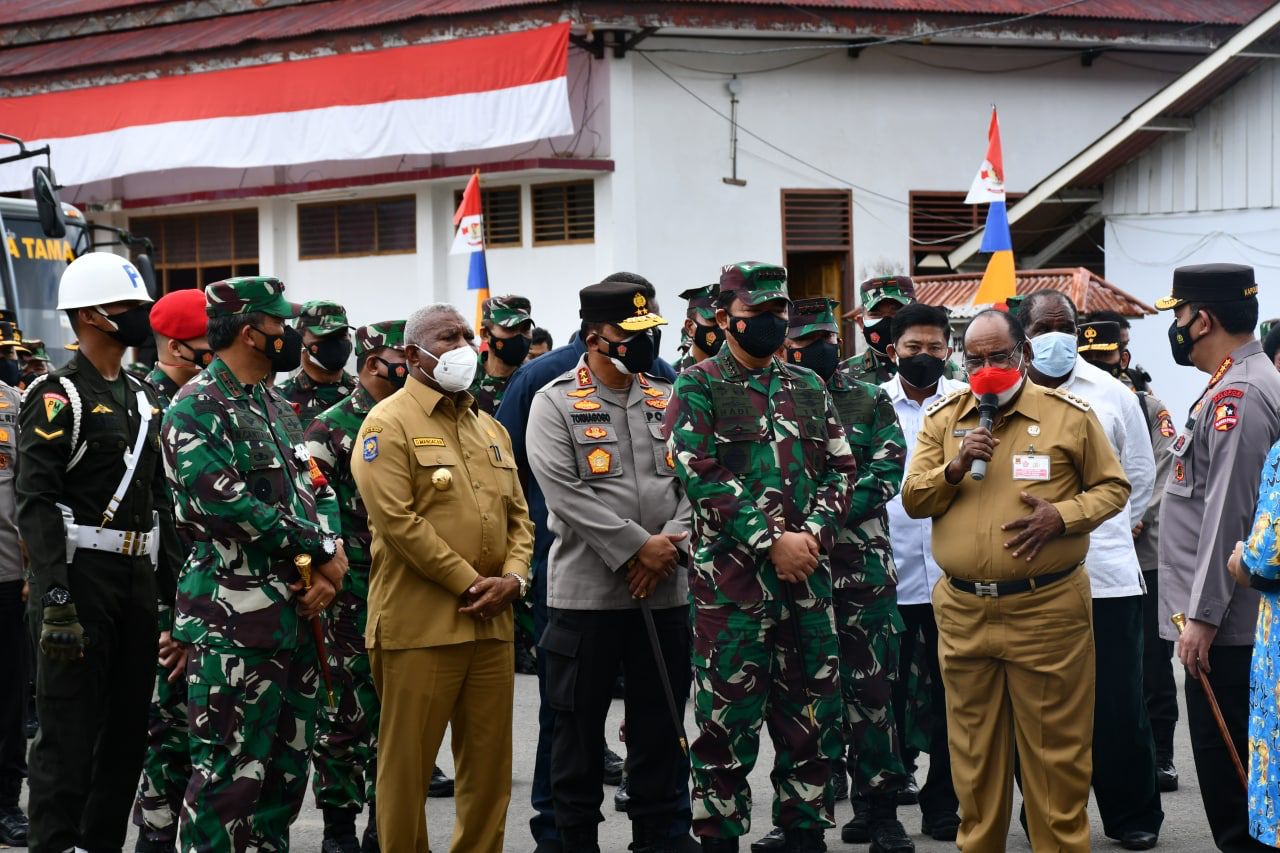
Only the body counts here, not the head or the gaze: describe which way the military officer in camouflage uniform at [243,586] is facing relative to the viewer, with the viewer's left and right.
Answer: facing the viewer and to the right of the viewer

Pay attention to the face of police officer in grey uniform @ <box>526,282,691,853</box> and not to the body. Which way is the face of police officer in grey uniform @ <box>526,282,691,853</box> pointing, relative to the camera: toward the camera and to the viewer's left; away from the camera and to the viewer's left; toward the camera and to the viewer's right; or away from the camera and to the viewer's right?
toward the camera and to the viewer's right

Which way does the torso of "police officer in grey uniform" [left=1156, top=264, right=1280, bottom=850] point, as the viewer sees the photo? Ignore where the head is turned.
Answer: to the viewer's left

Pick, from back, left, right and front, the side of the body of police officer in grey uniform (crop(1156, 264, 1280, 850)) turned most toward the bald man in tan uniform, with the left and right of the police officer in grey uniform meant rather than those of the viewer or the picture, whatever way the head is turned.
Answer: front

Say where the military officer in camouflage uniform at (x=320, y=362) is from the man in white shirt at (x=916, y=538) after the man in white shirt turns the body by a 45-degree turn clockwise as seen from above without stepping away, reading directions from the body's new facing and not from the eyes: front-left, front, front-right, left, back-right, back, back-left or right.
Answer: front-right

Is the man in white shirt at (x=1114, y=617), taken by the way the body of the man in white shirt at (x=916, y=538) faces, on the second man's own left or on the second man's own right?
on the second man's own left

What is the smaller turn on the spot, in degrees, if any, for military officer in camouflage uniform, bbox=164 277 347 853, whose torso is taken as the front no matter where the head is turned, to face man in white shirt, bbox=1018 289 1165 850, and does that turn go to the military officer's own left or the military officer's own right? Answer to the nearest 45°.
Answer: approximately 45° to the military officer's own left

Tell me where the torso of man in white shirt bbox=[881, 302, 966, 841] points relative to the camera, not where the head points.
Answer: toward the camera

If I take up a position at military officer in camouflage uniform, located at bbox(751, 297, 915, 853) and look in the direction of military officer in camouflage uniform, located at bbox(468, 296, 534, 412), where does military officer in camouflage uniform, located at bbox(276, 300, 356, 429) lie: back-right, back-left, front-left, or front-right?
front-left

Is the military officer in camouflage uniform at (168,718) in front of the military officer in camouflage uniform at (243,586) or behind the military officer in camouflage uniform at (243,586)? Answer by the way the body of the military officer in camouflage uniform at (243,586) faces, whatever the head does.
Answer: behind

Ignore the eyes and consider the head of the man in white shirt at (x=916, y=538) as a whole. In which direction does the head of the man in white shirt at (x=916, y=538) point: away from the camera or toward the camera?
toward the camera

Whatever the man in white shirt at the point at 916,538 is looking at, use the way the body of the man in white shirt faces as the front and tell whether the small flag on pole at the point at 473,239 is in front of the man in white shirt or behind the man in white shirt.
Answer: behind

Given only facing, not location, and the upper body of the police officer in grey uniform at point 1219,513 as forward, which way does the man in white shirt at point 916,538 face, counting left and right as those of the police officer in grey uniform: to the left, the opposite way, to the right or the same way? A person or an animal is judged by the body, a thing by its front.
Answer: to the left

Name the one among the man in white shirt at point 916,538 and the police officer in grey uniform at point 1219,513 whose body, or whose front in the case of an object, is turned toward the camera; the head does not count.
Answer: the man in white shirt

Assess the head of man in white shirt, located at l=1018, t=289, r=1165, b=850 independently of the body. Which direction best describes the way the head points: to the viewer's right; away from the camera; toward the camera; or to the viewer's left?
toward the camera

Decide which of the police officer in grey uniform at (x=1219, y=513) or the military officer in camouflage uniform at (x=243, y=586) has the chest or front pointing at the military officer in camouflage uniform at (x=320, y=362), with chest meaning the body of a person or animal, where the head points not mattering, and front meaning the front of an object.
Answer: the police officer in grey uniform
